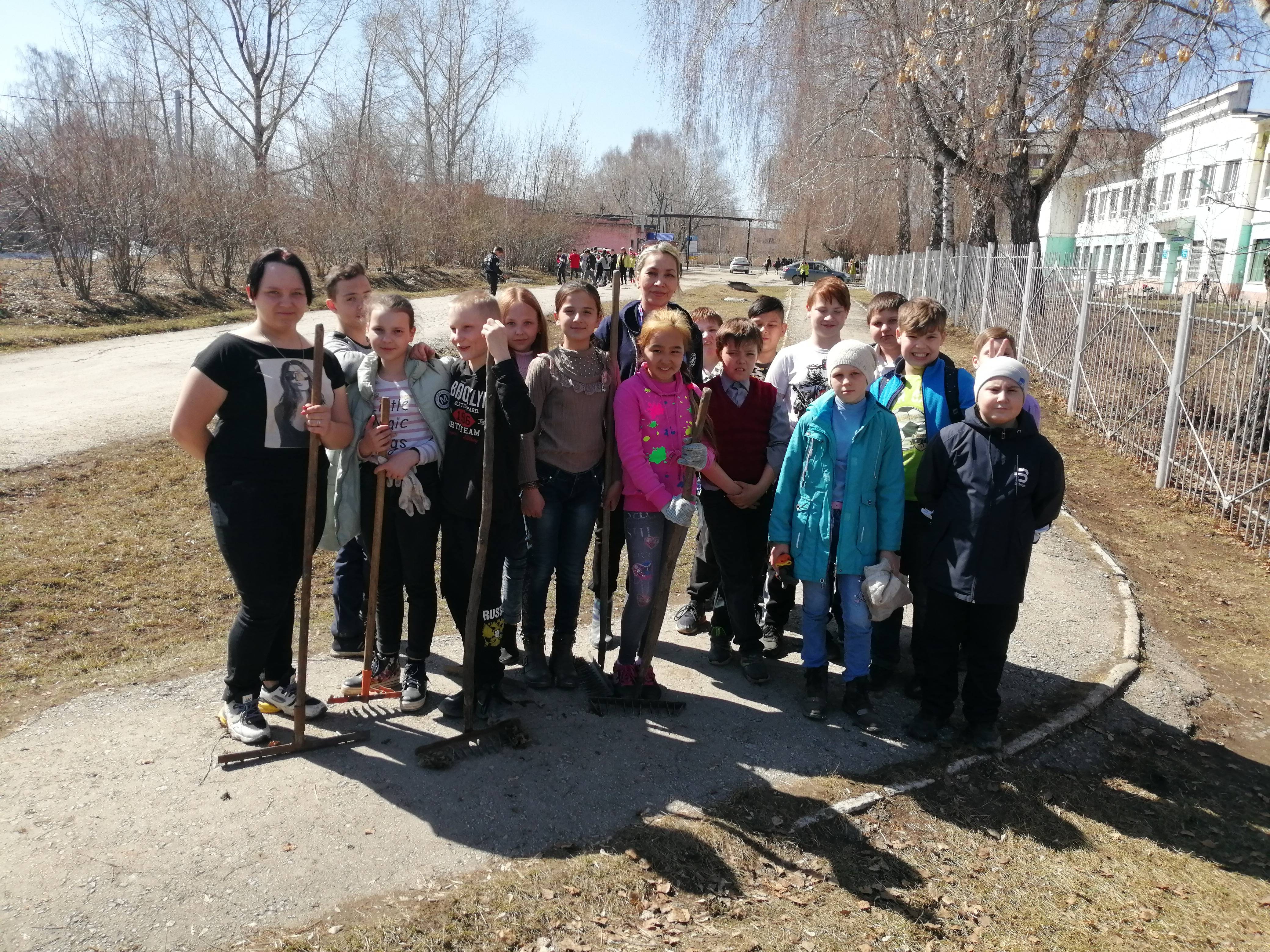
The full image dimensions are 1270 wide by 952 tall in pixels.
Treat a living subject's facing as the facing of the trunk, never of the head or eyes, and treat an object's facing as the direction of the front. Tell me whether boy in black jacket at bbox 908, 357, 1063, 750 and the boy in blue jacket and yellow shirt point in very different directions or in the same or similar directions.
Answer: same or similar directions

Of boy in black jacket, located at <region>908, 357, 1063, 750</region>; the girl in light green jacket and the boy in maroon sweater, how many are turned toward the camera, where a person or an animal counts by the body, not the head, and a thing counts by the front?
3

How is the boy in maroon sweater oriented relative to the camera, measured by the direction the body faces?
toward the camera

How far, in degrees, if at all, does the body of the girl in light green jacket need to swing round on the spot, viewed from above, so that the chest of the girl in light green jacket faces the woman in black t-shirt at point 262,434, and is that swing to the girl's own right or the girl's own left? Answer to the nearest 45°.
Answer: approximately 45° to the girl's own right

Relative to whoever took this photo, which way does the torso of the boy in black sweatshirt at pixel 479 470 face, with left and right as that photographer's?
facing the viewer and to the left of the viewer

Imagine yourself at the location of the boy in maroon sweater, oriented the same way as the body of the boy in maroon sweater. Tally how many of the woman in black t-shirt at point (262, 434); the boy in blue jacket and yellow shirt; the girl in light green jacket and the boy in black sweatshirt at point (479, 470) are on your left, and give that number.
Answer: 1

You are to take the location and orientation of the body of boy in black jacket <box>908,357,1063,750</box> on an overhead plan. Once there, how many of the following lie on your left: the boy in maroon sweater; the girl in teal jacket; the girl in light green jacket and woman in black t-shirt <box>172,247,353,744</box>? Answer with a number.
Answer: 0

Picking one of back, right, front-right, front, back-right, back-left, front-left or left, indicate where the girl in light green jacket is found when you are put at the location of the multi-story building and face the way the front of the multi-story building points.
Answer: front-left

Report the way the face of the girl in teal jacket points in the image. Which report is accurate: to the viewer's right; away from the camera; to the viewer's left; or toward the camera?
toward the camera

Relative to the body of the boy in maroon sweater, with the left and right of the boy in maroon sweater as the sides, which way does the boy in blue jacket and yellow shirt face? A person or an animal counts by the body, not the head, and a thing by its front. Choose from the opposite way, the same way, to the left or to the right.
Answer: the same way

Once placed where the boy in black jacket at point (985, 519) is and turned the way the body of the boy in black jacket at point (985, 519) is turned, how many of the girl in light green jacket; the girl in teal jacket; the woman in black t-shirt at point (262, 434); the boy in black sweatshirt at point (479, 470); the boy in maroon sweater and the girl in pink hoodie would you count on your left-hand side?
0

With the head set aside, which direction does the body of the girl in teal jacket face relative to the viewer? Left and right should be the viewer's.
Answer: facing the viewer

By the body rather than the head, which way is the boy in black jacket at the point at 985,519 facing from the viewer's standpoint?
toward the camera

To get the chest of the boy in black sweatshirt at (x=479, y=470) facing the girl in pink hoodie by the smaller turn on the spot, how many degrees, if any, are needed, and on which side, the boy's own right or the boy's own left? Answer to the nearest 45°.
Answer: approximately 135° to the boy's own left

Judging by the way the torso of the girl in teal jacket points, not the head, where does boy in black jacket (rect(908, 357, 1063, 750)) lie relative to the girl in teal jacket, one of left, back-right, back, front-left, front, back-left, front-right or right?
left

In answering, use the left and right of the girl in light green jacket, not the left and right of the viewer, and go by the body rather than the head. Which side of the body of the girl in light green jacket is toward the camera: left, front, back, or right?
front

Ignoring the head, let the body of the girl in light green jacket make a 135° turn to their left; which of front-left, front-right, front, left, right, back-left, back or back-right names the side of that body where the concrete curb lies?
front-right
